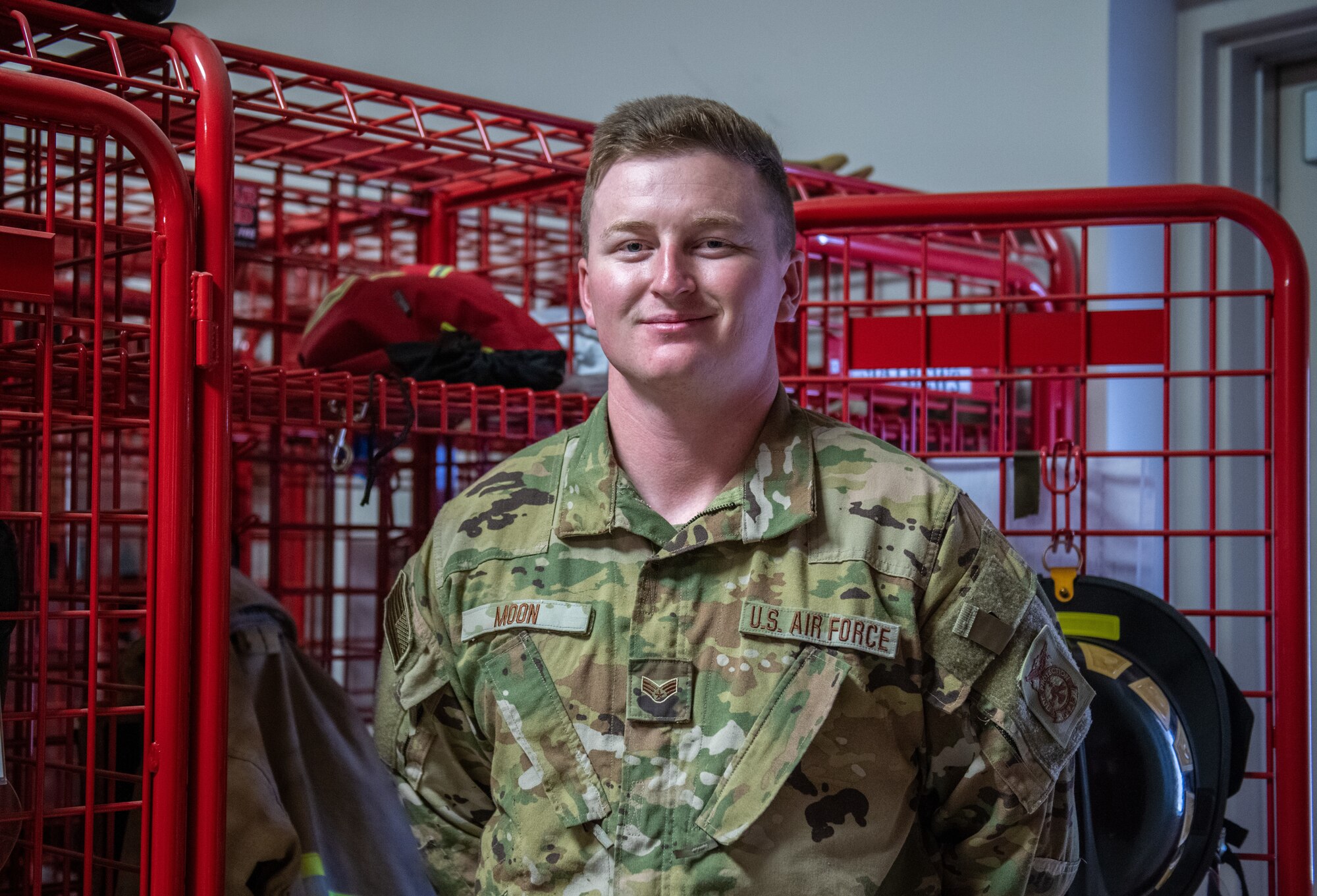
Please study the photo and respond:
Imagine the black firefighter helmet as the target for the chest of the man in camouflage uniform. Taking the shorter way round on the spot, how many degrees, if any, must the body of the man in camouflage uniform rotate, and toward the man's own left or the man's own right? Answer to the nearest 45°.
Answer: approximately 135° to the man's own left

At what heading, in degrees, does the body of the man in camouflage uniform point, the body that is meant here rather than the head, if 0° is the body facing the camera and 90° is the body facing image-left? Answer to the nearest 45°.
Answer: approximately 0°

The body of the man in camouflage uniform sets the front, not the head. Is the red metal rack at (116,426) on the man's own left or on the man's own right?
on the man's own right
